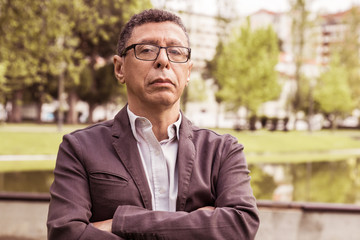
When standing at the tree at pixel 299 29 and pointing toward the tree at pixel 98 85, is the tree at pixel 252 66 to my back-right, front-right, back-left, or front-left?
front-left

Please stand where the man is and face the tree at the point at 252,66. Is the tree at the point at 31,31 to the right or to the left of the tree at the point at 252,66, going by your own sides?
left

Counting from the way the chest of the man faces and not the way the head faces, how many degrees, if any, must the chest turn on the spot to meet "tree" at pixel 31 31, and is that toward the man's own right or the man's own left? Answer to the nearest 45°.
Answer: approximately 180°

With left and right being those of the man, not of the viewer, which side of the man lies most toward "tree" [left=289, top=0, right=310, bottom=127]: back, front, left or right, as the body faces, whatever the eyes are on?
back

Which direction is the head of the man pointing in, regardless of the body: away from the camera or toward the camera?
toward the camera

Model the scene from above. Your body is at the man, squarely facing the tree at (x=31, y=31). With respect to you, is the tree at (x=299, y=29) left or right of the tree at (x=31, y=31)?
right

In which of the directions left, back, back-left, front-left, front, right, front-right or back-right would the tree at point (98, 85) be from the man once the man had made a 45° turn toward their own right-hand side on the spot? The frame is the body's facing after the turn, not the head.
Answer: back-right

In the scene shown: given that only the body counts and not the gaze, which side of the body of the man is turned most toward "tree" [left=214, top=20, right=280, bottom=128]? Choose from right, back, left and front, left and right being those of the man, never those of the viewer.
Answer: back

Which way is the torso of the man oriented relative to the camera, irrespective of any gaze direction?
toward the camera

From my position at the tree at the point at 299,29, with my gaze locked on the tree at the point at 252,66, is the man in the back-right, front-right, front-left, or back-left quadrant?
front-left
